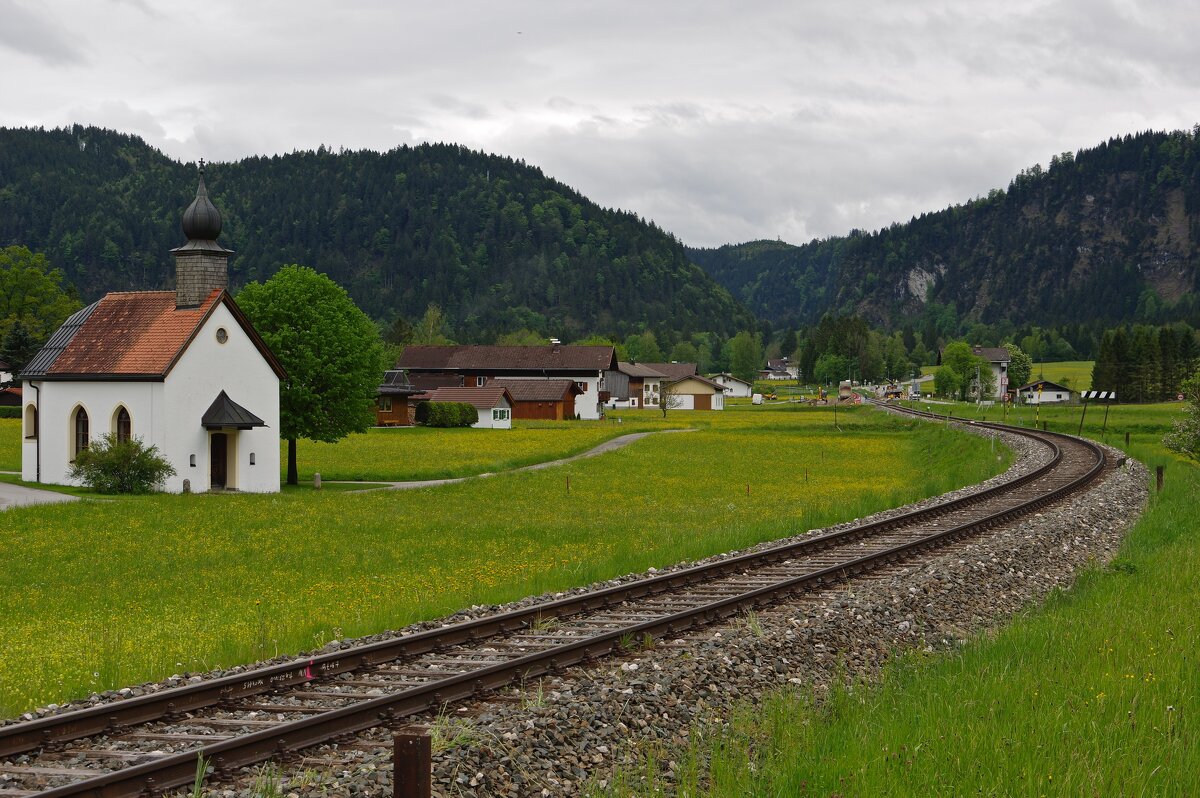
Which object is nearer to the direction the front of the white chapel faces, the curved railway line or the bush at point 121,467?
the curved railway line

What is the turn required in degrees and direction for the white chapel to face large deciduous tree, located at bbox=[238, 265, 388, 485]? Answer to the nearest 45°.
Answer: approximately 90° to its left

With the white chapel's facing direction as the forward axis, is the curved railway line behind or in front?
in front

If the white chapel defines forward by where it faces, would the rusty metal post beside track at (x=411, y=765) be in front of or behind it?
in front

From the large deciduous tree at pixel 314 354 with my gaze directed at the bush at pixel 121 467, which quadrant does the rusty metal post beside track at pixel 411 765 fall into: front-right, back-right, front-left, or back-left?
front-left

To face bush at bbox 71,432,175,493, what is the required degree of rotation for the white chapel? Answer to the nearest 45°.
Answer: approximately 90° to its right

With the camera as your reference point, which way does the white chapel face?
facing the viewer and to the right of the viewer
